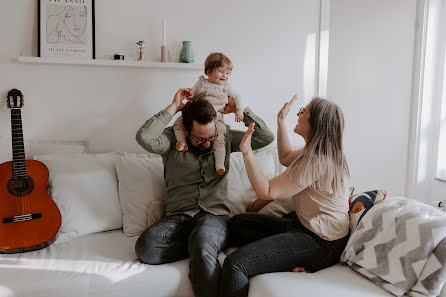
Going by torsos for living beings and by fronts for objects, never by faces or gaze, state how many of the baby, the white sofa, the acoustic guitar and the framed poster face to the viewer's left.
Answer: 0

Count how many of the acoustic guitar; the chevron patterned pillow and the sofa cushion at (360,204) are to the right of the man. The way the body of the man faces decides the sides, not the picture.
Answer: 1

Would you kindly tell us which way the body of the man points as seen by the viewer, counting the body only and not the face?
toward the camera

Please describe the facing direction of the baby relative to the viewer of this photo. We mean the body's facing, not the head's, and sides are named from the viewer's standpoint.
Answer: facing the viewer and to the right of the viewer

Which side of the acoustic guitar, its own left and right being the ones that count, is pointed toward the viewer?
front

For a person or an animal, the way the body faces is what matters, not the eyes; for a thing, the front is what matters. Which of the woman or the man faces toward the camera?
the man

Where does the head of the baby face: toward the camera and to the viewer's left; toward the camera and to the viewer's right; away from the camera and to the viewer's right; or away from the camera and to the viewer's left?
toward the camera and to the viewer's right

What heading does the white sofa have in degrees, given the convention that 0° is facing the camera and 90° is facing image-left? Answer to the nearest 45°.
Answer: approximately 0°

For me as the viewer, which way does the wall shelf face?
facing the viewer

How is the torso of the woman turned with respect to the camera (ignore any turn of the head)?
to the viewer's left

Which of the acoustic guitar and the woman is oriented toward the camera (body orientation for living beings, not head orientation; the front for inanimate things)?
the acoustic guitar

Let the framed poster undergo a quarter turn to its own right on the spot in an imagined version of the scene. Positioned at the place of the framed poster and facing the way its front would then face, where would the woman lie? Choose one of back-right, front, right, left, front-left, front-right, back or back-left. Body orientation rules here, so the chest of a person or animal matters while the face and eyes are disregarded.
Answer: back-left

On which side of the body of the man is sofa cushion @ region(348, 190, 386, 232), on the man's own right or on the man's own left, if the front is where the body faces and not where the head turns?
on the man's own left
